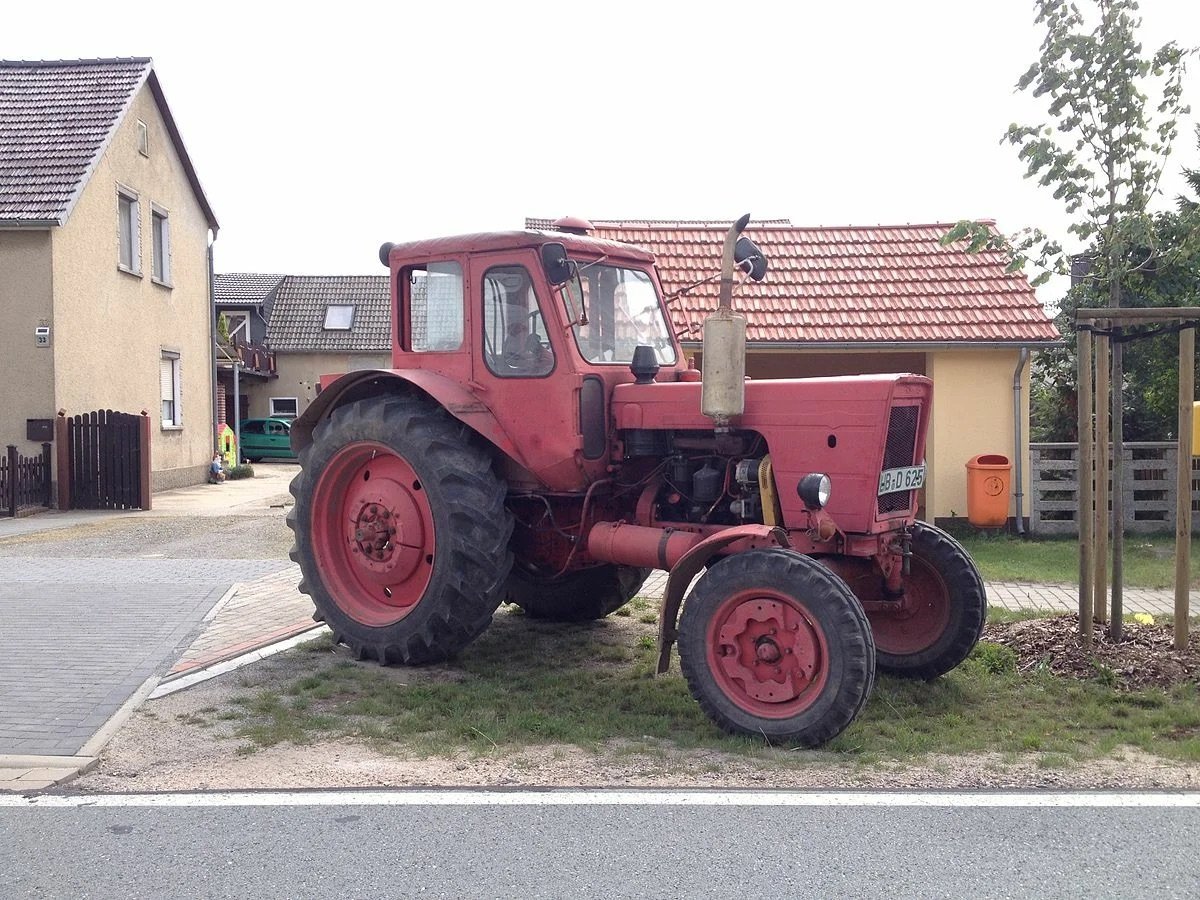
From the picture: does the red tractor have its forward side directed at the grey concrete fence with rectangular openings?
no

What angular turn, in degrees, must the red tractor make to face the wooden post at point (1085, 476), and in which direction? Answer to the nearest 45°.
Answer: approximately 45° to its left

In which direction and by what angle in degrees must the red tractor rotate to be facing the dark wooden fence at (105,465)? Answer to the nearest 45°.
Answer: approximately 180°

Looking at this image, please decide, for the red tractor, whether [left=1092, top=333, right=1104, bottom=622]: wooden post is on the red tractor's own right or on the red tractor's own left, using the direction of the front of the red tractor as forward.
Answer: on the red tractor's own left

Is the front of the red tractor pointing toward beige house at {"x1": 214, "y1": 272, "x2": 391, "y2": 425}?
no

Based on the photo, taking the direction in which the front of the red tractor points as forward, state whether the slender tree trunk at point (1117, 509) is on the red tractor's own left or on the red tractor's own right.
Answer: on the red tractor's own left

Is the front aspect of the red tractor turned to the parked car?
no

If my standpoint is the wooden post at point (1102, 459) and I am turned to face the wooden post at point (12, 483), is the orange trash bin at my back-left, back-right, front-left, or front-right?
front-right

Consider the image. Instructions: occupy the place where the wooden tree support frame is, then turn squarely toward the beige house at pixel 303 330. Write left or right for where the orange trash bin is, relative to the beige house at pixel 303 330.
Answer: right

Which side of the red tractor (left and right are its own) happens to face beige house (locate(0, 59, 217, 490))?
back

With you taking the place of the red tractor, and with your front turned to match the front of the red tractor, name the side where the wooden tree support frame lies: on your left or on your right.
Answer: on your left

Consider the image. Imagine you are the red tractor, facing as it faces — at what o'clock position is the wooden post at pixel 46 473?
The wooden post is roughly at 6 o'clock from the red tractor.

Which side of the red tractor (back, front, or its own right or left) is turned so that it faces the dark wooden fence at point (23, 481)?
back

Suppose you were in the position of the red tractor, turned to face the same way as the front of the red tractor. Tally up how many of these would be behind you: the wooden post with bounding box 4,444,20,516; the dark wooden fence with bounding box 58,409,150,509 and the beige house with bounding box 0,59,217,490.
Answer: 3

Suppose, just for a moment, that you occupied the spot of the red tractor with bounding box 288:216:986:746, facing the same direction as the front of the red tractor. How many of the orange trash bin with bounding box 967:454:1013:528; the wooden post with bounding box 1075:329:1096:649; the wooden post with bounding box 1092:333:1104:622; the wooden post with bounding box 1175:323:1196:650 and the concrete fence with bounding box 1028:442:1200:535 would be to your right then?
0

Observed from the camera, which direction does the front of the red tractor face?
facing the viewer and to the right of the viewer

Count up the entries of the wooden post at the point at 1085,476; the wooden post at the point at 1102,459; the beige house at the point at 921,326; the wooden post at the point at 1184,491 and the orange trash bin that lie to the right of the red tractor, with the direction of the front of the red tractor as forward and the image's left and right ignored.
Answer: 0
